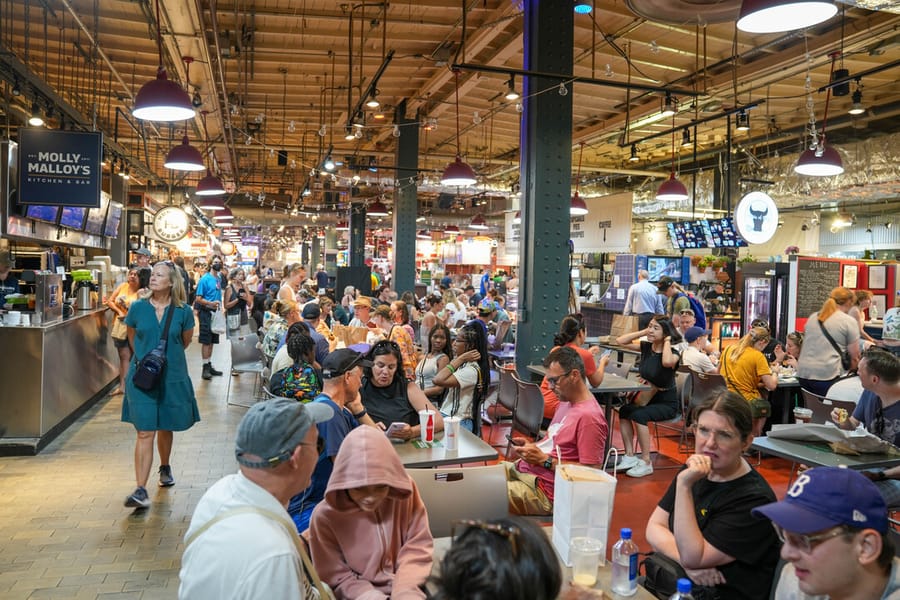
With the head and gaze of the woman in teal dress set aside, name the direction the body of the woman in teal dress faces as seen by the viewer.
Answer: toward the camera

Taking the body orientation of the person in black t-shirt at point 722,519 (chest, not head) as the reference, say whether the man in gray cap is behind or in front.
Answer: in front

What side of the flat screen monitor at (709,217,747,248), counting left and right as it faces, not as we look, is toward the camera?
front

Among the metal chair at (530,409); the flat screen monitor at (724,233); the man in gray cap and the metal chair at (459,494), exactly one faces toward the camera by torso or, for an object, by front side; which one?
the flat screen monitor

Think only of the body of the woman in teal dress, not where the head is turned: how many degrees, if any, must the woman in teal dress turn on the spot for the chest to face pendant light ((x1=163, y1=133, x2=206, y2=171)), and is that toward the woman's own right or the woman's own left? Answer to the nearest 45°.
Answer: approximately 180°

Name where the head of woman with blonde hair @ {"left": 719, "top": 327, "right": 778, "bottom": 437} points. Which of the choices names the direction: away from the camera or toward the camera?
away from the camera

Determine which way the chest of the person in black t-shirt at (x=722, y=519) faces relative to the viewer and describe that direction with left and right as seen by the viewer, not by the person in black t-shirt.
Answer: facing the viewer and to the left of the viewer

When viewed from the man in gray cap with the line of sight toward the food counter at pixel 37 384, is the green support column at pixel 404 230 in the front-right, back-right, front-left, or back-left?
front-right

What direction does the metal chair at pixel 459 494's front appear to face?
away from the camera

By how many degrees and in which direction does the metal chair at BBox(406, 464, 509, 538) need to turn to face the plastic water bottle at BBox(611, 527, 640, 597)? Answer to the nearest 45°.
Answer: approximately 135° to its right

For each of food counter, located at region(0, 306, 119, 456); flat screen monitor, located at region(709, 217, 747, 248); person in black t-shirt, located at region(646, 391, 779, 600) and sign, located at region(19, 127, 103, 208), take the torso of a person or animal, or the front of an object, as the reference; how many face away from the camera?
0

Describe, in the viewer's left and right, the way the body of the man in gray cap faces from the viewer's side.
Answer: facing away from the viewer and to the right of the viewer

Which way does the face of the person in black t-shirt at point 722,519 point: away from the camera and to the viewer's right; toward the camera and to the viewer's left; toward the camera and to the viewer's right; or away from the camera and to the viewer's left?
toward the camera and to the viewer's left

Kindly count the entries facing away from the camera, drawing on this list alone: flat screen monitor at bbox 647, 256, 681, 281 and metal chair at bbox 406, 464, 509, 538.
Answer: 1
